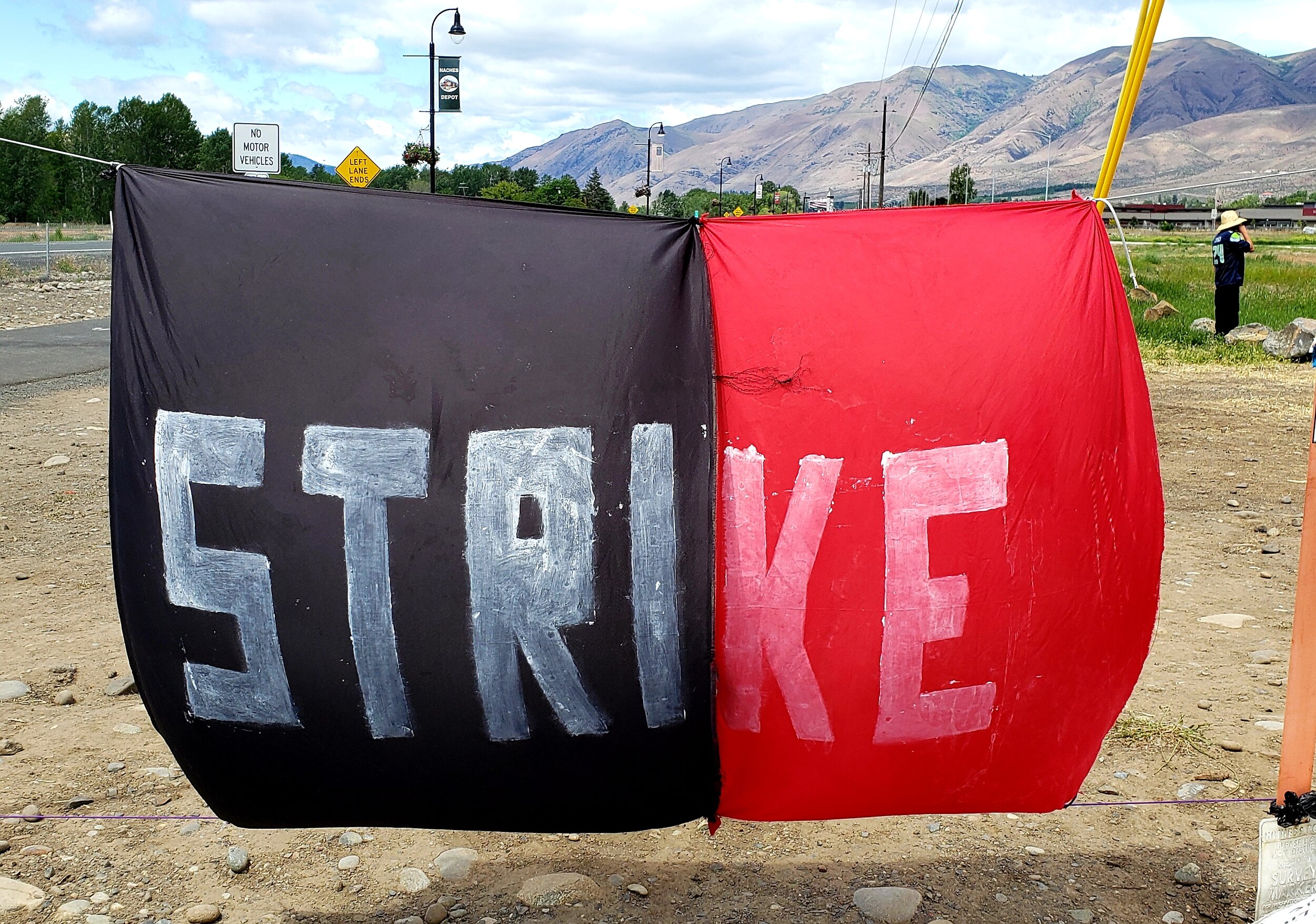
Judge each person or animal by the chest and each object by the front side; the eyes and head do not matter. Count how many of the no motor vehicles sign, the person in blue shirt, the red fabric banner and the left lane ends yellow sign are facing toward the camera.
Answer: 3

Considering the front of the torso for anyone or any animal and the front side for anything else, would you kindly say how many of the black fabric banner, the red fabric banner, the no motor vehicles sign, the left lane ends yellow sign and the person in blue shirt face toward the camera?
4

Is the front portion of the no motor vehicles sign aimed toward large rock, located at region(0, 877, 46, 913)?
yes

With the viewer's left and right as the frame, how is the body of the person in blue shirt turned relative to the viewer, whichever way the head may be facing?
facing away from the viewer and to the right of the viewer

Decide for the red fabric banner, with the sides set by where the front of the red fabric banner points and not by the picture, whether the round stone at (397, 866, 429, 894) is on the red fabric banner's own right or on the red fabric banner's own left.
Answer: on the red fabric banner's own right

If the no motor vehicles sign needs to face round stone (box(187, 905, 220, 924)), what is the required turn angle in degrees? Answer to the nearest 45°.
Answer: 0° — it already faces it

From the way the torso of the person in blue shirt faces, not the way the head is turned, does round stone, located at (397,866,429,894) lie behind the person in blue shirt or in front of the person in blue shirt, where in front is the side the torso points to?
behind

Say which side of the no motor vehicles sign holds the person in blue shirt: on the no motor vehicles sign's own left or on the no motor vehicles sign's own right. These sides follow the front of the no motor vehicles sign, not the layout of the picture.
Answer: on the no motor vehicles sign's own left

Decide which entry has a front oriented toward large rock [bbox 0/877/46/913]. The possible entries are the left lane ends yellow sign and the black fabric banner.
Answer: the left lane ends yellow sign
